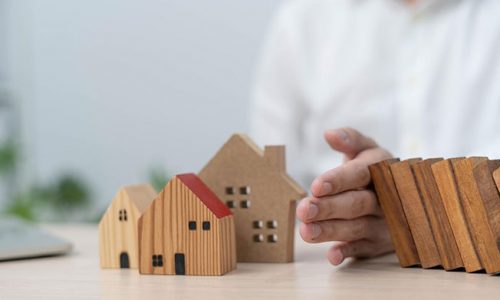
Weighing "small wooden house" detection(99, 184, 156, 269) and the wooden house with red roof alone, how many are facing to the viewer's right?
0

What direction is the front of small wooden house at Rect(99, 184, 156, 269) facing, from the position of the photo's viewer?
facing the viewer and to the left of the viewer

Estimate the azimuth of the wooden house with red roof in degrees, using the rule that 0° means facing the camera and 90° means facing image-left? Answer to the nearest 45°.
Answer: approximately 0°
